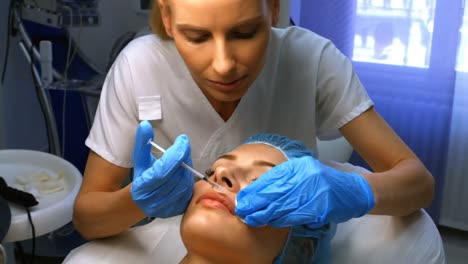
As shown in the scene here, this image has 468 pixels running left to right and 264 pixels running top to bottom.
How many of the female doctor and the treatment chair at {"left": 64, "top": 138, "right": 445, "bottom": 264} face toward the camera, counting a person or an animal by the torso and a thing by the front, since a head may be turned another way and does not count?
2

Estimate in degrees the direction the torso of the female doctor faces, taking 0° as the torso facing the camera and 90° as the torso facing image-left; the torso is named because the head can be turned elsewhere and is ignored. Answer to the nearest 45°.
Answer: approximately 0°

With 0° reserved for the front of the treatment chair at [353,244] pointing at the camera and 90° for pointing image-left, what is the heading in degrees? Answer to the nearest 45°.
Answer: approximately 0°

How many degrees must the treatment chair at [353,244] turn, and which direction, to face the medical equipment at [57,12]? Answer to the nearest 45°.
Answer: approximately 135° to its right

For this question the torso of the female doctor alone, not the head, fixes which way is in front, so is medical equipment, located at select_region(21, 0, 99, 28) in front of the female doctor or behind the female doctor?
behind
